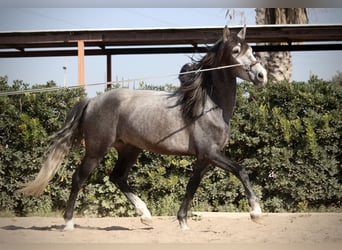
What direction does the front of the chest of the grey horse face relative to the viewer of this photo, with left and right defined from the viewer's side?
facing to the right of the viewer
